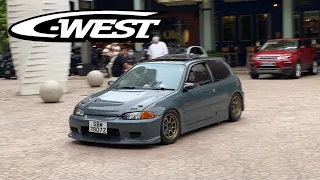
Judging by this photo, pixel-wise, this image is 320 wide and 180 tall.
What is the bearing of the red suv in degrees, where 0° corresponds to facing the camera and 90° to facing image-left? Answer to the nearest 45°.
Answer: approximately 45°

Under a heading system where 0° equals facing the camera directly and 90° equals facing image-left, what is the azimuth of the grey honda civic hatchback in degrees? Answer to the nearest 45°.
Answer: approximately 45°

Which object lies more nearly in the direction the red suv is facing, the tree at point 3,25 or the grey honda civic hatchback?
the grey honda civic hatchback

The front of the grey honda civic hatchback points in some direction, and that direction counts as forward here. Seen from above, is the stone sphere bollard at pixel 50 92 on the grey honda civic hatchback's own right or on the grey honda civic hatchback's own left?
on the grey honda civic hatchback's own right

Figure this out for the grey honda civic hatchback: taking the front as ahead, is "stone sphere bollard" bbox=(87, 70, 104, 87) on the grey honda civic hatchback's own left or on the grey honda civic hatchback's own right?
on the grey honda civic hatchback's own right

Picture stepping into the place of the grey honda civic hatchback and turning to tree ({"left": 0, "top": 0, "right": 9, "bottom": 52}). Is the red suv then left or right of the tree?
right

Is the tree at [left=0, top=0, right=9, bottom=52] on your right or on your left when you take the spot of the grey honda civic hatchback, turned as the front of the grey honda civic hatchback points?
on your right
